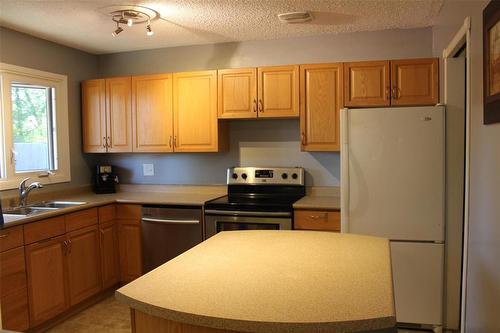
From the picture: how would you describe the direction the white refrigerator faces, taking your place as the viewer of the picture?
facing the viewer

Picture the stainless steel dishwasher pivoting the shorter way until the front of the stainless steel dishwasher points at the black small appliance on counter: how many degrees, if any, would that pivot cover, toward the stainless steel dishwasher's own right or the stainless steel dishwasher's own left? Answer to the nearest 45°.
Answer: approximately 135° to the stainless steel dishwasher's own right

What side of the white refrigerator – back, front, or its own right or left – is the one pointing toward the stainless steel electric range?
right

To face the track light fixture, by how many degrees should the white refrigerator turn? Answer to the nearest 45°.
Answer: approximately 90° to its right

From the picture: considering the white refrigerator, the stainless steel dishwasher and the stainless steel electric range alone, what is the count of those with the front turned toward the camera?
3

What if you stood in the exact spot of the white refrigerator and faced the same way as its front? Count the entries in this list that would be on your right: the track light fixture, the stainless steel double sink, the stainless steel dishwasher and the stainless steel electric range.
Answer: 4

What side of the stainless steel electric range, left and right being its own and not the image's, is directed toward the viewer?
front

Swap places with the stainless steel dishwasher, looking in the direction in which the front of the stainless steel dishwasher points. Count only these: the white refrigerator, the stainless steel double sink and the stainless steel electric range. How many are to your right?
1

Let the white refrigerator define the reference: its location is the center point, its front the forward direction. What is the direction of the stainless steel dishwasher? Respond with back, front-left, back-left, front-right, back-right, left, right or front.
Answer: right

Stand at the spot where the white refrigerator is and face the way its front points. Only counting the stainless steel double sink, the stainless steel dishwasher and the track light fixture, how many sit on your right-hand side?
3

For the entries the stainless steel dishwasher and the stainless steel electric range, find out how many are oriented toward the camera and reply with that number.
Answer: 2

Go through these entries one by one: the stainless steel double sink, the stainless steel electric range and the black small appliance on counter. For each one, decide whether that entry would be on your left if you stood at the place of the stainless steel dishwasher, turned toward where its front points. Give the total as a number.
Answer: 1

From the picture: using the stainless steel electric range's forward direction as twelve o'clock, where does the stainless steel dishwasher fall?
The stainless steel dishwasher is roughly at 3 o'clock from the stainless steel electric range.

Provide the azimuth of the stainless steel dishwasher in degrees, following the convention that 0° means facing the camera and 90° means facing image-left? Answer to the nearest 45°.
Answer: approximately 0°

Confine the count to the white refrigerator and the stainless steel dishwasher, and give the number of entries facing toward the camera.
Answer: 2
